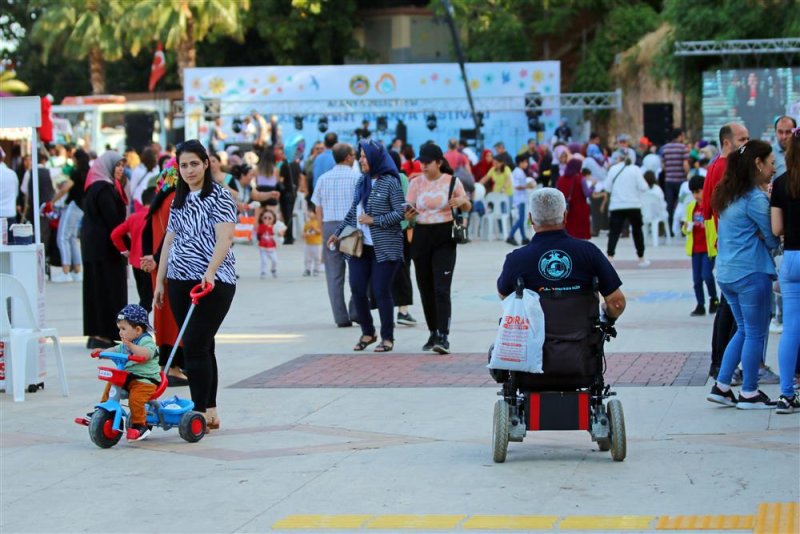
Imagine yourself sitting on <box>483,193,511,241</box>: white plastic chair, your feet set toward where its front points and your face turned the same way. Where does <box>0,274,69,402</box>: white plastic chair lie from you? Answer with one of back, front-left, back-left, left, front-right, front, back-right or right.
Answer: back

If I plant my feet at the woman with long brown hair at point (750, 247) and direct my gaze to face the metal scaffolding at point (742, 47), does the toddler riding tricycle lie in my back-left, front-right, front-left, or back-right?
back-left

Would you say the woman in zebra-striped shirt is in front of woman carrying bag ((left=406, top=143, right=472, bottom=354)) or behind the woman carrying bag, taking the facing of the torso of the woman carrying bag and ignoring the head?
in front

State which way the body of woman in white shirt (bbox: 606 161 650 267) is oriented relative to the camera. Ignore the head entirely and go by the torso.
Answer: away from the camera

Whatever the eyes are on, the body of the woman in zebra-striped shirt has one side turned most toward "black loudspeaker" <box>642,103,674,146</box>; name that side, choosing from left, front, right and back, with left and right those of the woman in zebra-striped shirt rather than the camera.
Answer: back

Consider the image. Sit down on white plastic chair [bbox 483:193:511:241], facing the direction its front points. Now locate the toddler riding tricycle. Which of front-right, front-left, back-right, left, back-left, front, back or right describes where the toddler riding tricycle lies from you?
back

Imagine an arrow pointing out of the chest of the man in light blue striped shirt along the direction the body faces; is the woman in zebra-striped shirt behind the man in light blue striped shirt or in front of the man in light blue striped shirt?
behind

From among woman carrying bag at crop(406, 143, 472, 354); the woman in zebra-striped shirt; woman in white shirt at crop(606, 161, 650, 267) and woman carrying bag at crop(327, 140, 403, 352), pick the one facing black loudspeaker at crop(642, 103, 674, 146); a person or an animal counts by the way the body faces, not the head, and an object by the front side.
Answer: the woman in white shirt

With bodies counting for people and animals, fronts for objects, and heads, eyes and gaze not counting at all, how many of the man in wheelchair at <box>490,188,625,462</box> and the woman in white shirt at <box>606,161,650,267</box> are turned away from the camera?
2

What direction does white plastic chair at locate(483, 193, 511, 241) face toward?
away from the camera

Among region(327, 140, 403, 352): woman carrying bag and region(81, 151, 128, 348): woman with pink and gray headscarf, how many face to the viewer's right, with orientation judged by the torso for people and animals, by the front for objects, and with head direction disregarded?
1
